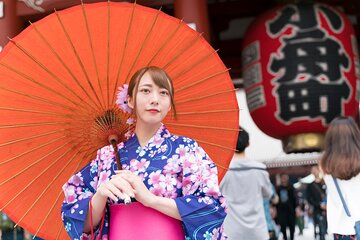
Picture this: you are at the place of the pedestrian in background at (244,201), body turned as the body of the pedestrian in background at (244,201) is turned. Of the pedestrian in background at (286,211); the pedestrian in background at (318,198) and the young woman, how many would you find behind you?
1

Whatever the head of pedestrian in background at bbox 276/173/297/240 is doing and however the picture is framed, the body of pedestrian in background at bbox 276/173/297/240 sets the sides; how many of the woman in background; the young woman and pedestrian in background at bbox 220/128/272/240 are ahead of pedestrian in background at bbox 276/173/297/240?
3

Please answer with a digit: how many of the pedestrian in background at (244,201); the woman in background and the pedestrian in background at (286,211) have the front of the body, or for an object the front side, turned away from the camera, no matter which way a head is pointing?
2

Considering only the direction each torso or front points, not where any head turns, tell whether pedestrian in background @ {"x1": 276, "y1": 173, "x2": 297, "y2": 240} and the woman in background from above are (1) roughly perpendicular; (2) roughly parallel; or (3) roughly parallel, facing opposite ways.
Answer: roughly parallel, facing opposite ways

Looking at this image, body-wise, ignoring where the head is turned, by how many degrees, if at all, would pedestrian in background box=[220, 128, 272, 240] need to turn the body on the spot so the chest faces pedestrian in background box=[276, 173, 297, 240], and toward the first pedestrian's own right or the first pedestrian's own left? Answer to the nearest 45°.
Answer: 0° — they already face them

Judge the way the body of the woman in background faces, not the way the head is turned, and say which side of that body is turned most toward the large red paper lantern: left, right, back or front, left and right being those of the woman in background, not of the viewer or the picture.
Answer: front

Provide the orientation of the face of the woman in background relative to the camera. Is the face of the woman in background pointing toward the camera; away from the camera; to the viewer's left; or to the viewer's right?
away from the camera

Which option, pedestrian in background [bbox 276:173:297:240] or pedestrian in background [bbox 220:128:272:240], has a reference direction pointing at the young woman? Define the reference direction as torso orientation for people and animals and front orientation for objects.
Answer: pedestrian in background [bbox 276:173:297:240]

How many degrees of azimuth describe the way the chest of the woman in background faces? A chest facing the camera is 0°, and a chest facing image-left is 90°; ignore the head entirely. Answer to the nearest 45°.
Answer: approximately 180°

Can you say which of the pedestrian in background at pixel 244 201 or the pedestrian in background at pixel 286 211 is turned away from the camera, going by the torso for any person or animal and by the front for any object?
the pedestrian in background at pixel 244 201

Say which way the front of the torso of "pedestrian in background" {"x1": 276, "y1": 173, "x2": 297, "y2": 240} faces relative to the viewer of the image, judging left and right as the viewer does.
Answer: facing the viewer

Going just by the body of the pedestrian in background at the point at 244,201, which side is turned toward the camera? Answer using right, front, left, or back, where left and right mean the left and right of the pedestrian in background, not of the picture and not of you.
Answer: back

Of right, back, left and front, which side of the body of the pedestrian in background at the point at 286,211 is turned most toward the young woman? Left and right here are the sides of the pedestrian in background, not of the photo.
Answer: front

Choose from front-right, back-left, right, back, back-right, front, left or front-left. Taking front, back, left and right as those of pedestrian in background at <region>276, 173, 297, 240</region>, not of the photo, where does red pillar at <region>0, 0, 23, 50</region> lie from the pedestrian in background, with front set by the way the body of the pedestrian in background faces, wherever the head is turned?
front-right

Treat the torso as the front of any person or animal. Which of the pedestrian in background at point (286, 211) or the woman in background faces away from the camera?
the woman in background

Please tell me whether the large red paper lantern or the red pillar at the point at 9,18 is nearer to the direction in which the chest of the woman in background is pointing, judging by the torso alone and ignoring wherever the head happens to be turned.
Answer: the large red paper lantern

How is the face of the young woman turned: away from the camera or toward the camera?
toward the camera

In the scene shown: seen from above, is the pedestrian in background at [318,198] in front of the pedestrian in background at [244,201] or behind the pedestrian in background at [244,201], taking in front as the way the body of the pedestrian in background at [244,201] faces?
in front

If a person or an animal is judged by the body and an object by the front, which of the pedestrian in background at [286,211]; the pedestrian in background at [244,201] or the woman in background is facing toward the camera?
the pedestrian in background at [286,211]
